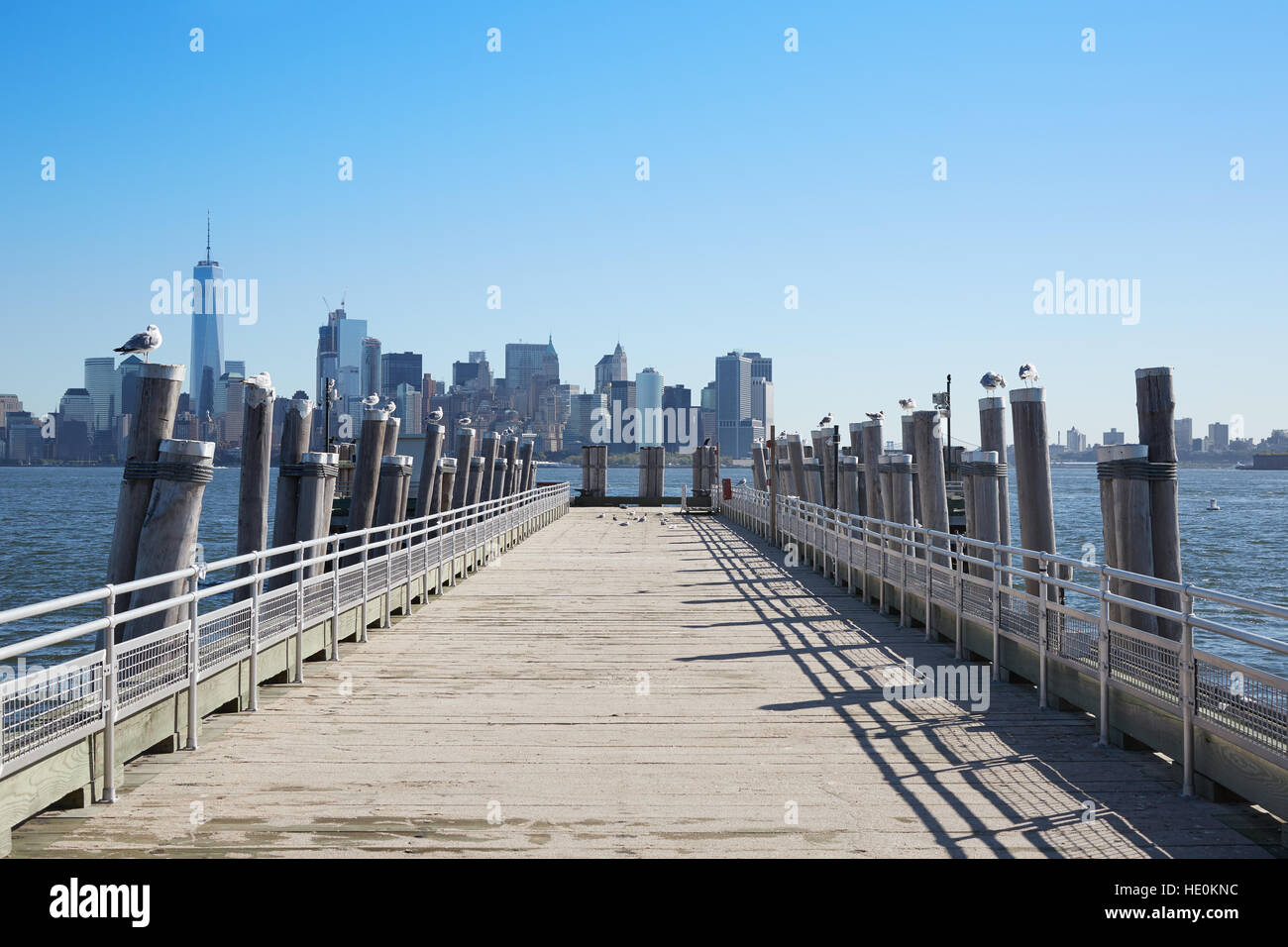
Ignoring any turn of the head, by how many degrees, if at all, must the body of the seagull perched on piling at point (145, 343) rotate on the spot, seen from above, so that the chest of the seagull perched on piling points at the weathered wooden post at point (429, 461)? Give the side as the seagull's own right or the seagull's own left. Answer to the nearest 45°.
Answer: approximately 90° to the seagull's own left

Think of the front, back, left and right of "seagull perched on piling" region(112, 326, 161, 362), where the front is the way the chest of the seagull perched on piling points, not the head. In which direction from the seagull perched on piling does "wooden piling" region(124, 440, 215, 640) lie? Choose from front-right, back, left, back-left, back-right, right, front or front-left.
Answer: right

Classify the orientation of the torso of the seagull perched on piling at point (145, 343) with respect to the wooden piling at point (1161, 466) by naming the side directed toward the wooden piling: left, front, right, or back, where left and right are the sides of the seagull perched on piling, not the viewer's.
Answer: front

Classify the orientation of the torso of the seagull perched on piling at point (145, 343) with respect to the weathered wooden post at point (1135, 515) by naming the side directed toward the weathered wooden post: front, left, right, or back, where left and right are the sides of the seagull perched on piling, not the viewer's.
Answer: front

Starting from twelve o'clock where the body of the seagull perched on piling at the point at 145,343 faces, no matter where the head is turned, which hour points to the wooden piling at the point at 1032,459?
The wooden piling is roughly at 12 o'clock from the seagull perched on piling.

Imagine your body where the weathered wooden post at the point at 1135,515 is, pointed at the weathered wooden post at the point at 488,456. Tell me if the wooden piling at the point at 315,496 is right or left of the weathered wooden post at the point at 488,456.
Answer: left

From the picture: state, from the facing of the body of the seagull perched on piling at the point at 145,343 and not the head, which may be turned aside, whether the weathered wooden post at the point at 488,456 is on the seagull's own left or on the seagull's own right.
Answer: on the seagull's own left

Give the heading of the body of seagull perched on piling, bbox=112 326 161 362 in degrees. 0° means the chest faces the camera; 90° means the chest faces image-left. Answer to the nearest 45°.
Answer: approximately 270°

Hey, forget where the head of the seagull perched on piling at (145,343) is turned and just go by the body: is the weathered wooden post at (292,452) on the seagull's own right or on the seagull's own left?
on the seagull's own left
